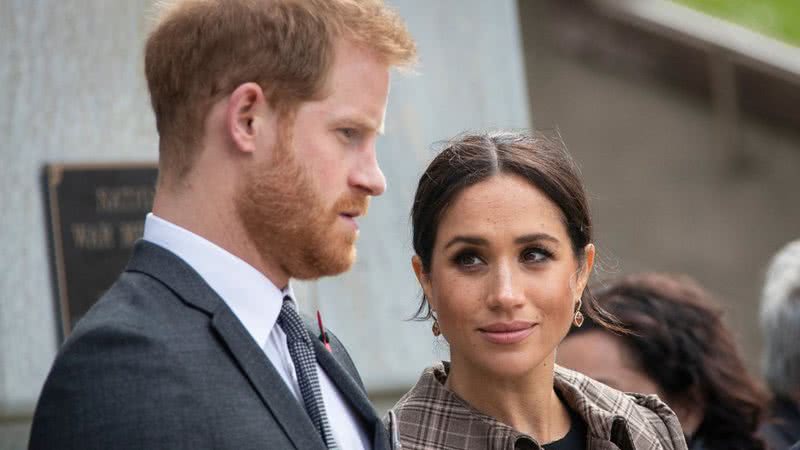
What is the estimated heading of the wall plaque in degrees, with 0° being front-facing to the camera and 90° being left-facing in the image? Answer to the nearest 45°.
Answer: approximately 0°

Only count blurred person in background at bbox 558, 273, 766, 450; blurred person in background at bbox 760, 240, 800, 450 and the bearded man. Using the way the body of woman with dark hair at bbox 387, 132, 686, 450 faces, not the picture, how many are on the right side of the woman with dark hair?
1

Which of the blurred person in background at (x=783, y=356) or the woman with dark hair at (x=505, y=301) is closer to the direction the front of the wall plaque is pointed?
the woman with dark hair

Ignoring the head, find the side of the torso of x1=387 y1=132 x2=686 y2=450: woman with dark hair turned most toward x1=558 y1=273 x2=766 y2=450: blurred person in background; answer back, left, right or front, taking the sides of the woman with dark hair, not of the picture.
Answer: left

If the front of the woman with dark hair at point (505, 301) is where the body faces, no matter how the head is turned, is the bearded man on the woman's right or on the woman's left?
on the woman's right

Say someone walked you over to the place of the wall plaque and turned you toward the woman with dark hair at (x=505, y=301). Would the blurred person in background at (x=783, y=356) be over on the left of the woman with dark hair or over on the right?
left

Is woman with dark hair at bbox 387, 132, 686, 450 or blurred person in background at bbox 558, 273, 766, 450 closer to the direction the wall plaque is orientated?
the woman with dark hair

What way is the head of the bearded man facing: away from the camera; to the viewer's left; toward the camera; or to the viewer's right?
to the viewer's right

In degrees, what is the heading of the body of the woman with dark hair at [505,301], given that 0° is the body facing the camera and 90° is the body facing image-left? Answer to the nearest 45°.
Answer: approximately 315°

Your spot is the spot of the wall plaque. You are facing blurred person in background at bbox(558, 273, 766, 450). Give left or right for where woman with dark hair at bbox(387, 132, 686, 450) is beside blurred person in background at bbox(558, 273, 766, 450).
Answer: right

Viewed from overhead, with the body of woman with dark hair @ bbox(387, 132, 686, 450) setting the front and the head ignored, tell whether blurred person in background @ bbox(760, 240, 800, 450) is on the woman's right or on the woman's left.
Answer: on the woman's left

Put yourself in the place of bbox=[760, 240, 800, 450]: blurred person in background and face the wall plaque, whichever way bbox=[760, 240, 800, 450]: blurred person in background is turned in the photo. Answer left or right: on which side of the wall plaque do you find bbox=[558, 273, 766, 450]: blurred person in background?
left

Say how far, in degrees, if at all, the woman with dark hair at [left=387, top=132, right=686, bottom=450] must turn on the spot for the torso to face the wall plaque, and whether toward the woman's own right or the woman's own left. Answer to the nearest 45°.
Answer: approximately 180°
